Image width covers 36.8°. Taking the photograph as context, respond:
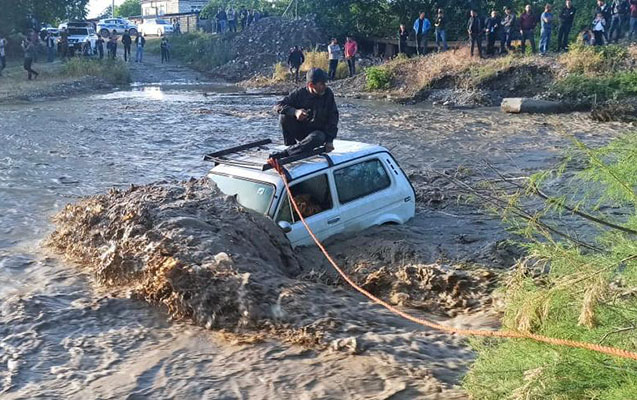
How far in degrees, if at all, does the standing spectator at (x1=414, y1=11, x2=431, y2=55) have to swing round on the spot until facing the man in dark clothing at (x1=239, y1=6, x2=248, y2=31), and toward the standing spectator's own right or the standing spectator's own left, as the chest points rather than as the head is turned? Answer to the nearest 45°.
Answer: approximately 135° to the standing spectator's own right

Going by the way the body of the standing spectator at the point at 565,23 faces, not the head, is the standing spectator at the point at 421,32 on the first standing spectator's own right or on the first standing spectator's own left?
on the first standing spectator's own right

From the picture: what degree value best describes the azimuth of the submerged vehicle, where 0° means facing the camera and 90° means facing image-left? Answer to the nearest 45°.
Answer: approximately 45°

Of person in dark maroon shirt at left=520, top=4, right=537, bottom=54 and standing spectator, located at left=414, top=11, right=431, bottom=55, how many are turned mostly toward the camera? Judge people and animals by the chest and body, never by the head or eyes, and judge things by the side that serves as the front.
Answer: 2

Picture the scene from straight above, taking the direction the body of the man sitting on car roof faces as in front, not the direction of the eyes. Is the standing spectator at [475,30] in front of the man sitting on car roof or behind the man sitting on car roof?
behind

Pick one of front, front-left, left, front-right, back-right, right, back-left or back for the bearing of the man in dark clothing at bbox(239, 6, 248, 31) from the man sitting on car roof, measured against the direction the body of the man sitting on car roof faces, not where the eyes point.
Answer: back-right

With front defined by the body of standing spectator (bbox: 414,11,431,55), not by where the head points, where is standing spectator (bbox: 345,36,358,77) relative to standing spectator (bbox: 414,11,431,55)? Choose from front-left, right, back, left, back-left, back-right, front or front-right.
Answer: right

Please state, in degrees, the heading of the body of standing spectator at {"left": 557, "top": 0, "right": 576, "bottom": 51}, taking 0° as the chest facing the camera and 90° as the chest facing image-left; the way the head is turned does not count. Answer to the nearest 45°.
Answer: approximately 45°

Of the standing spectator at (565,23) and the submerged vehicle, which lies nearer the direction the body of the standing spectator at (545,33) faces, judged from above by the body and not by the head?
the submerged vehicle

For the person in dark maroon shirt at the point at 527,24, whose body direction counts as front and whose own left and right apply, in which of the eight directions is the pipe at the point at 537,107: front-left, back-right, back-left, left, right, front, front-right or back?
front

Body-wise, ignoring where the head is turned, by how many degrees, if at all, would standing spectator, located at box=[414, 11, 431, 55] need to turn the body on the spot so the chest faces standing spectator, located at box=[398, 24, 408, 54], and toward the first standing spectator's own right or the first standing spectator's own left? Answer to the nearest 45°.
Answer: approximately 135° to the first standing spectator's own right

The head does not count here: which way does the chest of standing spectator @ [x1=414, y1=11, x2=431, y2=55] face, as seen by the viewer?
toward the camera

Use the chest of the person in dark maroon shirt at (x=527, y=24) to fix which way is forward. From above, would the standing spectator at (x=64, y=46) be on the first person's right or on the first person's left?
on the first person's right

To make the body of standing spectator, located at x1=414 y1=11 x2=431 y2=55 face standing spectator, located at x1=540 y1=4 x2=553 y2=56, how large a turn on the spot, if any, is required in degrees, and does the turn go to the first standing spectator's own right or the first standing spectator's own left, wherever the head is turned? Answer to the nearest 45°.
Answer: approximately 45° to the first standing spectator's own left

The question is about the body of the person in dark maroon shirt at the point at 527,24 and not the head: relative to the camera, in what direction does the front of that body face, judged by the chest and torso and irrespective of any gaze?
toward the camera
